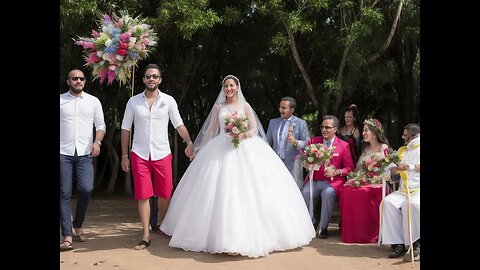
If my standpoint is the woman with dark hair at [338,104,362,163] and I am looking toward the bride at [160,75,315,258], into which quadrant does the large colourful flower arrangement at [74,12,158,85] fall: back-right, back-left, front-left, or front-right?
front-right

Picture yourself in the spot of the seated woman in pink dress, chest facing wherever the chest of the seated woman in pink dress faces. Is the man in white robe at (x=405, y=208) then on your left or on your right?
on your left

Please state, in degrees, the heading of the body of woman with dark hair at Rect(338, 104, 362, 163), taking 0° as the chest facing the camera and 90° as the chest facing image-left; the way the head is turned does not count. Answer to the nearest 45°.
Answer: approximately 45°

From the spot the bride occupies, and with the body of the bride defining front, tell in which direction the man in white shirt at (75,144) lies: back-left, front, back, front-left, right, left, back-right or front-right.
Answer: right

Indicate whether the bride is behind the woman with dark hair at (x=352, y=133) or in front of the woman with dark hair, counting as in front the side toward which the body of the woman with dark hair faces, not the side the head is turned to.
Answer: in front

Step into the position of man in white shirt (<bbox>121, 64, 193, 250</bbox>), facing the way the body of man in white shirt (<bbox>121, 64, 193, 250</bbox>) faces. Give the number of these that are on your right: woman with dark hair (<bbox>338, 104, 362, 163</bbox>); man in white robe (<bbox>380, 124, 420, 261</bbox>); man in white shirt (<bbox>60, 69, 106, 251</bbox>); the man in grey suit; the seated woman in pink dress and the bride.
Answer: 1

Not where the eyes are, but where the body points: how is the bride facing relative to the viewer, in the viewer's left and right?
facing the viewer

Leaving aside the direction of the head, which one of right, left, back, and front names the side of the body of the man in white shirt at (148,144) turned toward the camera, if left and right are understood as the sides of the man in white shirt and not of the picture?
front

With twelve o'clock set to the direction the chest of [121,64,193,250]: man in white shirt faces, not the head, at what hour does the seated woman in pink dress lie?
The seated woman in pink dress is roughly at 9 o'clock from the man in white shirt.

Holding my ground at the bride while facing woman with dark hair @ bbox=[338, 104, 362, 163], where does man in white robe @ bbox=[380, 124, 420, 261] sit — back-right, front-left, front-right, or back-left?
front-right

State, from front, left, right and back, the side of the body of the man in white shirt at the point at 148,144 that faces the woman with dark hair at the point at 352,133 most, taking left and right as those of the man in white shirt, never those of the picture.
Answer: left

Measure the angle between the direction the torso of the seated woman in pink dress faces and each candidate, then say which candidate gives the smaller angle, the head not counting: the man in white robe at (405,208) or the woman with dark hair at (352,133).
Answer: the man in white robe

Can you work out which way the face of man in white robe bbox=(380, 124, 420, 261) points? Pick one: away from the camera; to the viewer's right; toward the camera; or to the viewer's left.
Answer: to the viewer's left

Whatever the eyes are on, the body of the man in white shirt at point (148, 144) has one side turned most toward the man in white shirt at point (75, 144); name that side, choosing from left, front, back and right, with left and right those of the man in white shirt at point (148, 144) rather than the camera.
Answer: right

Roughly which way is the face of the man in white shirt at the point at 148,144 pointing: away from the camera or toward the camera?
toward the camera
